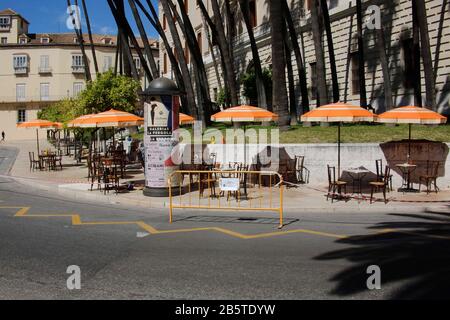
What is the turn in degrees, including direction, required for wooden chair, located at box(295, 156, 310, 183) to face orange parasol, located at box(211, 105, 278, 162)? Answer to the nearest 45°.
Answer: approximately 90° to its right

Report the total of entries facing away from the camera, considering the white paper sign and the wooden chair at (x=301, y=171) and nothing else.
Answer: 0

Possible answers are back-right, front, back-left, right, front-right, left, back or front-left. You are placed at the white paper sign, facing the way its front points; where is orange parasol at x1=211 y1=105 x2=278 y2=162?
back

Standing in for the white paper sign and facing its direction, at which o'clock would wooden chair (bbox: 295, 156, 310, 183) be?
The wooden chair is roughly at 7 o'clock from the white paper sign.

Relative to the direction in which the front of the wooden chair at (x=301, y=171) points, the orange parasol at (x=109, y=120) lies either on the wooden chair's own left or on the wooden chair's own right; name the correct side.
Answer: on the wooden chair's own right

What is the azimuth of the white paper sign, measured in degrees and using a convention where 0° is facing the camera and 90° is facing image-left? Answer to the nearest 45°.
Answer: approximately 0°

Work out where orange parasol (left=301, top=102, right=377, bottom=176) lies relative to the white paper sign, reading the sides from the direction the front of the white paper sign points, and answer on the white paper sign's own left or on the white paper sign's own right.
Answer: on the white paper sign's own left

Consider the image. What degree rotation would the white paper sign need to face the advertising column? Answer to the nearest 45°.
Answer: approximately 135° to its right
